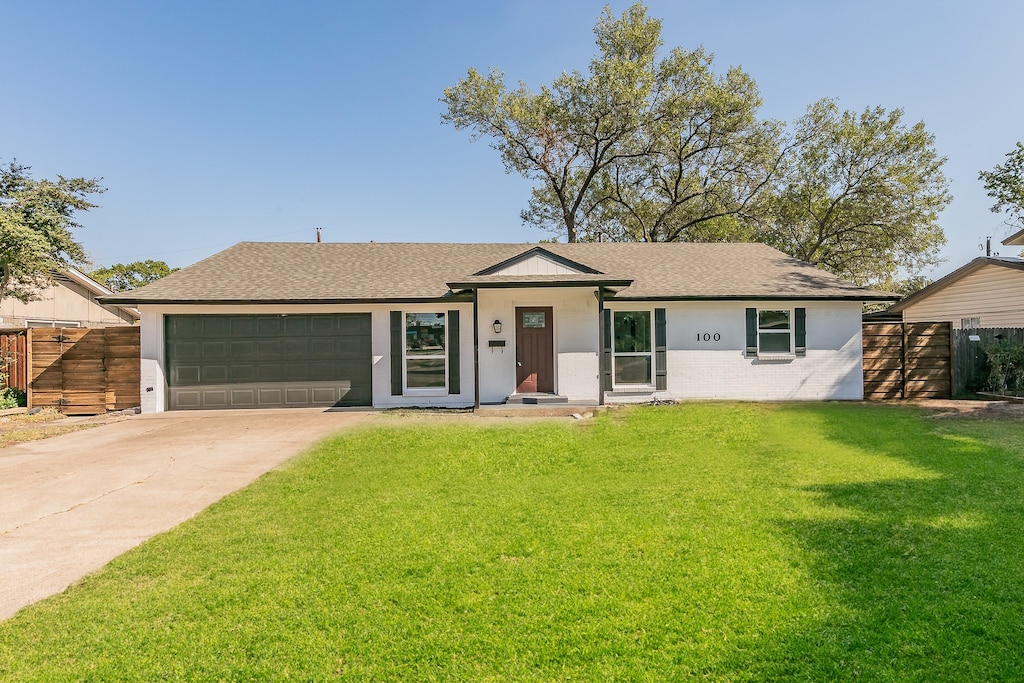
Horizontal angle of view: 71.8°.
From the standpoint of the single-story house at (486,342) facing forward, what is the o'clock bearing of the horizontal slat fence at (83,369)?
The horizontal slat fence is roughly at 3 o'clock from the single-story house.

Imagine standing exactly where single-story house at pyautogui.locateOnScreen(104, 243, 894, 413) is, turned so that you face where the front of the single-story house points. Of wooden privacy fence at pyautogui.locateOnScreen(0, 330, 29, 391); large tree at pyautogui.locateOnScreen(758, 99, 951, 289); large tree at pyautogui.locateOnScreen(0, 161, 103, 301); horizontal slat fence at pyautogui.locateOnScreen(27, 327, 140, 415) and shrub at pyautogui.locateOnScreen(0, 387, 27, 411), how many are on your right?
4

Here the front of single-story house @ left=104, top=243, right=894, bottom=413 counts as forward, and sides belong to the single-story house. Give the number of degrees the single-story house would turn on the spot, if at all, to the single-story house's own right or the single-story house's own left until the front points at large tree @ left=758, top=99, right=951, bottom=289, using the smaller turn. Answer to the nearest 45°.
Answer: approximately 135° to the single-story house's own left

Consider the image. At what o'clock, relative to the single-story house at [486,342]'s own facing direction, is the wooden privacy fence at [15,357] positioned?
The wooden privacy fence is roughly at 3 o'clock from the single-story house.

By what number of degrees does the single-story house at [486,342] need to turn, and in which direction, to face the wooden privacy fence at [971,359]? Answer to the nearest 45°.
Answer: approximately 90° to its left

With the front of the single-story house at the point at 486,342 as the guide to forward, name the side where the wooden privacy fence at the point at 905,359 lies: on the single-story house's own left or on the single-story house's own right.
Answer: on the single-story house's own left

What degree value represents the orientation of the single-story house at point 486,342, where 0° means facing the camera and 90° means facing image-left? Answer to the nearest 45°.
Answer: approximately 0°

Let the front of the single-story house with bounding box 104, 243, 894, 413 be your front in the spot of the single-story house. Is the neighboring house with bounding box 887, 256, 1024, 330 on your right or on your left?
on your left

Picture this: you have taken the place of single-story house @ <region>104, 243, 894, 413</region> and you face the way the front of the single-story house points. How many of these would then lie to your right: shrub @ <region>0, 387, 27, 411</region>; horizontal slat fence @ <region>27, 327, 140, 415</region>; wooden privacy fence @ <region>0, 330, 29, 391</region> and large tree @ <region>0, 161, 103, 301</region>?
4

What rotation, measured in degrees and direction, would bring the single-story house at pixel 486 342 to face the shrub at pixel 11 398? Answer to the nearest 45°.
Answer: approximately 90° to its right

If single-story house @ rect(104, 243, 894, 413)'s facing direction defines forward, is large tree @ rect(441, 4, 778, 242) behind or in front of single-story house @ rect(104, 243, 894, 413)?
behind

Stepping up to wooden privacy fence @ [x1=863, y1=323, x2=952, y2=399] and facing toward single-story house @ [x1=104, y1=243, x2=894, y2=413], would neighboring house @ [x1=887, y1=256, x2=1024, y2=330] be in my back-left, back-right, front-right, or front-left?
back-right

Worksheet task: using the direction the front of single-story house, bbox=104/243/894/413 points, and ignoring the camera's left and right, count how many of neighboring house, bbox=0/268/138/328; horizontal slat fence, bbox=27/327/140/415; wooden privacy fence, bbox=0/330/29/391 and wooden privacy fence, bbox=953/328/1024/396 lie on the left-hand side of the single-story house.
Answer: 1

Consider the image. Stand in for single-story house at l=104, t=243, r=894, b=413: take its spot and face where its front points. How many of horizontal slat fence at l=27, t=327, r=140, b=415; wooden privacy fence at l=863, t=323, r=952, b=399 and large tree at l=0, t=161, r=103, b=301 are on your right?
2
